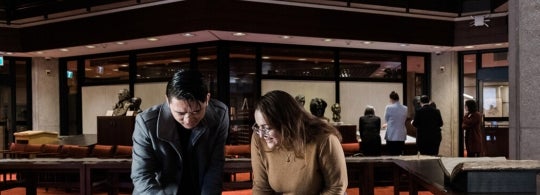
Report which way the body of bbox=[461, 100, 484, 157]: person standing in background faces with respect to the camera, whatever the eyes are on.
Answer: to the viewer's left

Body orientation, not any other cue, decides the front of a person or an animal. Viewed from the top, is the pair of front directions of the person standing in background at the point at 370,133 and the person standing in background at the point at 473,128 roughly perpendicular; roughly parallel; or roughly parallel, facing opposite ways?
roughly perpendicular

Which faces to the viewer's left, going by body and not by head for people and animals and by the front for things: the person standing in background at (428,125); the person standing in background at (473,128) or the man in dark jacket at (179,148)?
the person standing in background at (473,128)

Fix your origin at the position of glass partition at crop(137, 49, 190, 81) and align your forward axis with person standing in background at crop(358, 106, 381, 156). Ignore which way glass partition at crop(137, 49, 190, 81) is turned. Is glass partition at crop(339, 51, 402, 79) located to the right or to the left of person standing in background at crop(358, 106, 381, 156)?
left

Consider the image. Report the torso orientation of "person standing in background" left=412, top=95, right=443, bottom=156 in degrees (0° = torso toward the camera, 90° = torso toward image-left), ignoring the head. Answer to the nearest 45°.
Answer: approximately 180°
